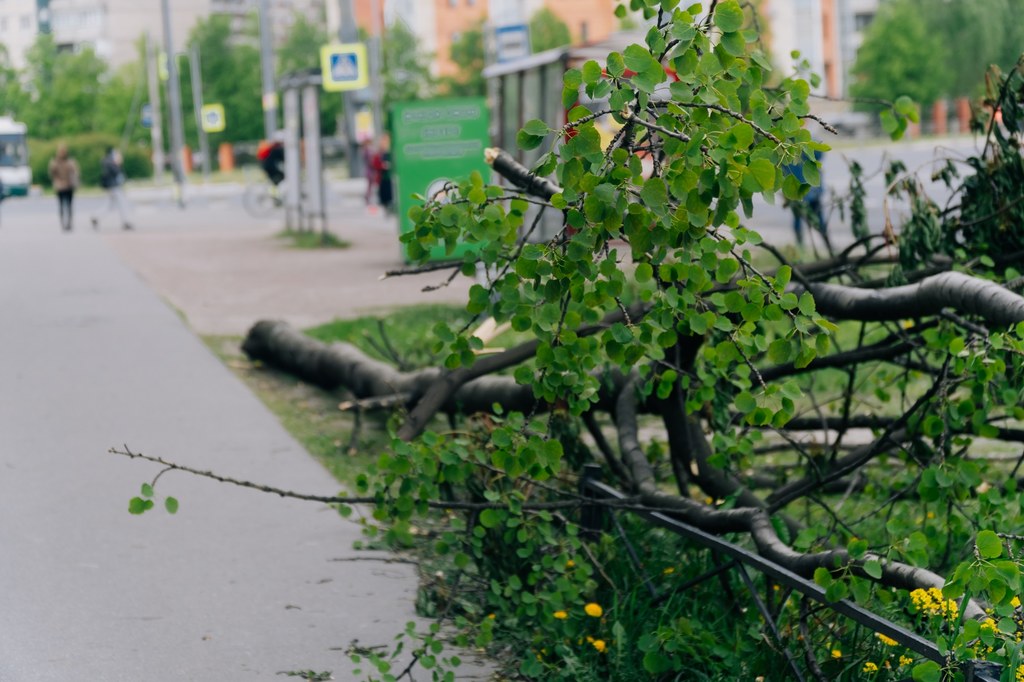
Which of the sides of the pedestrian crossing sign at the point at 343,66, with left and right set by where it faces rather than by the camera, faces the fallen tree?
front

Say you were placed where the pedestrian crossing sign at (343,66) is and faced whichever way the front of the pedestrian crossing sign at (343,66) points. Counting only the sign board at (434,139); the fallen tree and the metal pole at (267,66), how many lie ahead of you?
2

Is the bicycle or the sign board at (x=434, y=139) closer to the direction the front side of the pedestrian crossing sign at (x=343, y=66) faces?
the sign board

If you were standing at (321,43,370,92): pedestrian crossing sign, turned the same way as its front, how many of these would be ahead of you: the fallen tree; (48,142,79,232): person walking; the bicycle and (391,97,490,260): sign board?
2

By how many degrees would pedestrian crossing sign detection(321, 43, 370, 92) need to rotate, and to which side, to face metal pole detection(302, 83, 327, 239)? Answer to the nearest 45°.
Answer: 0° — it already faces it

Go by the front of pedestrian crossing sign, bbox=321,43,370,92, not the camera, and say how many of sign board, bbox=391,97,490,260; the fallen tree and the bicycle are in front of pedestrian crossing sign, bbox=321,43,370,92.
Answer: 2

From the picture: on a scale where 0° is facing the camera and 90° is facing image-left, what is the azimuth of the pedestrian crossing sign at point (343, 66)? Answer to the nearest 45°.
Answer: approximately 0°

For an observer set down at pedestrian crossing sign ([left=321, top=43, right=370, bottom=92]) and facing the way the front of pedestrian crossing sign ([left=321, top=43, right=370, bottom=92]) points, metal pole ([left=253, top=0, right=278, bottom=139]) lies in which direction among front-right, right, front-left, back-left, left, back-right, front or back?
back

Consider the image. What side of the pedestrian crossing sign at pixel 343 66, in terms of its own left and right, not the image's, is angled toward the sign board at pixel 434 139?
front
